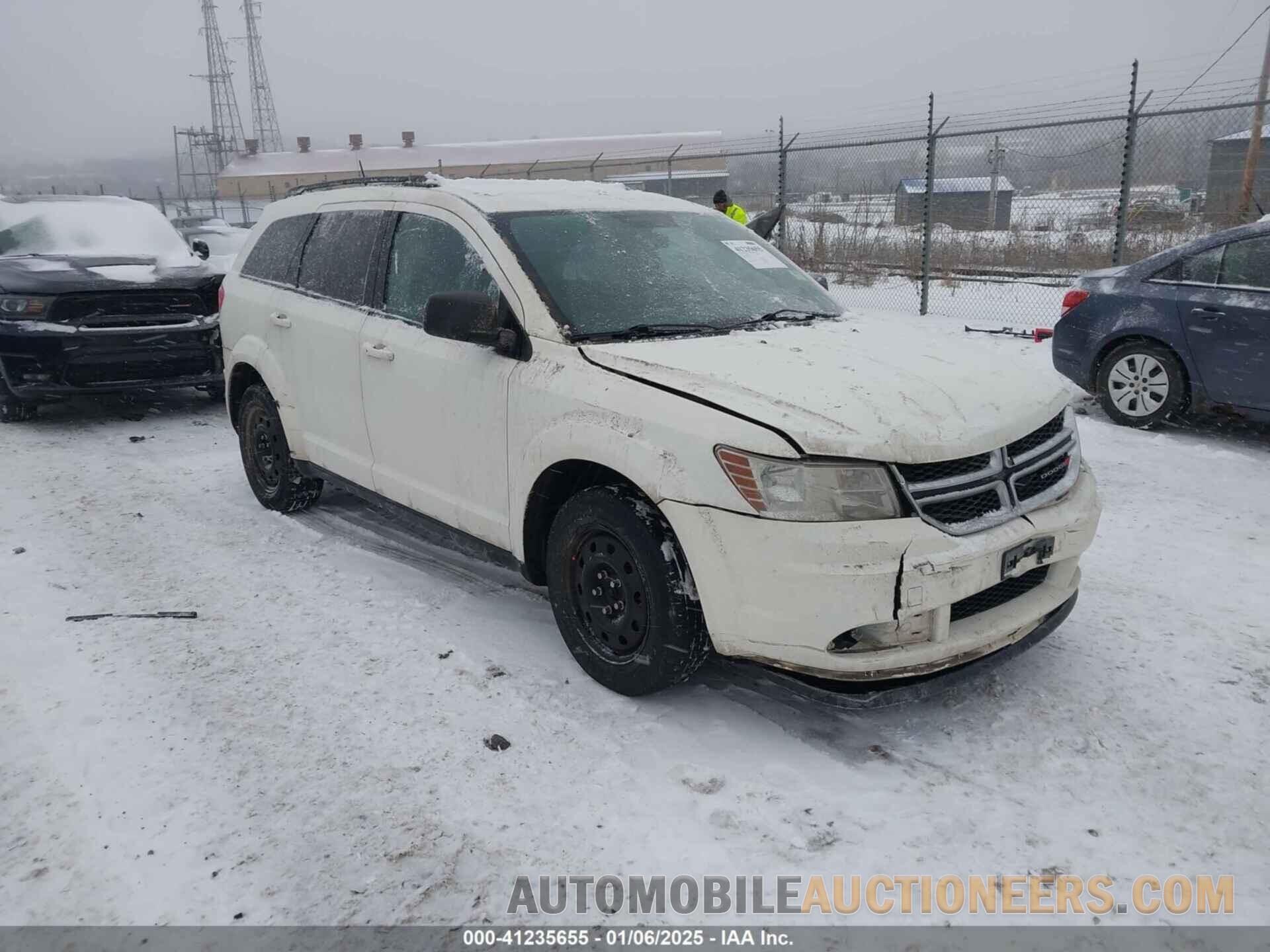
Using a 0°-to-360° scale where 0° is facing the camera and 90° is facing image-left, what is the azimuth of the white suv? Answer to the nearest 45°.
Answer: approximately 315°

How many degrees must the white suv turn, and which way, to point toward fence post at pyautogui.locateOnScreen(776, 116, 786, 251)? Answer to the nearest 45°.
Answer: approximately 135° to its left

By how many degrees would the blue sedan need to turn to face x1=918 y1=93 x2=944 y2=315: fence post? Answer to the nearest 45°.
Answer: approximately 135° to its left

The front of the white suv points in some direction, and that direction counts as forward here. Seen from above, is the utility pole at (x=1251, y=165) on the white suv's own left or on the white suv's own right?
on the white suv's own left

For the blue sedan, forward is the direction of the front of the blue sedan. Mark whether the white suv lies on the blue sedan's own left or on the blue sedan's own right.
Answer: on the blue sedan's own right

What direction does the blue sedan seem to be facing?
to the viewer's right

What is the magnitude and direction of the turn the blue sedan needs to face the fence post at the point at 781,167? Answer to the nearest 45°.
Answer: approximately 135° to its left

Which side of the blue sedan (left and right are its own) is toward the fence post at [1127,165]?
left

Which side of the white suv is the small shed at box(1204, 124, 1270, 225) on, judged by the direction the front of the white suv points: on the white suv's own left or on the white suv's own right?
on the white suv's own left

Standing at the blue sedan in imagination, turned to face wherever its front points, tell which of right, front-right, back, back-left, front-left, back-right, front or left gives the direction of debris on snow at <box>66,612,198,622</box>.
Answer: back-right

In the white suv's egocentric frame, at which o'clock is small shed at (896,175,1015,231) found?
The small shed is roughly at 8 o'clock from the white suv.
